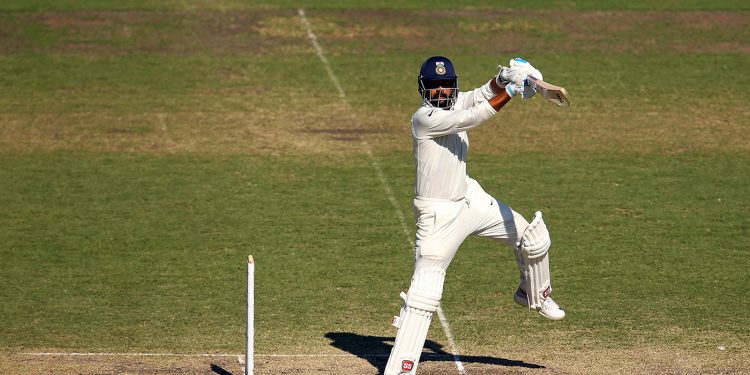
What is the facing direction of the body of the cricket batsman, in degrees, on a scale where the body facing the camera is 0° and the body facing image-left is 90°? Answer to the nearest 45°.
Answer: approximately 315°
